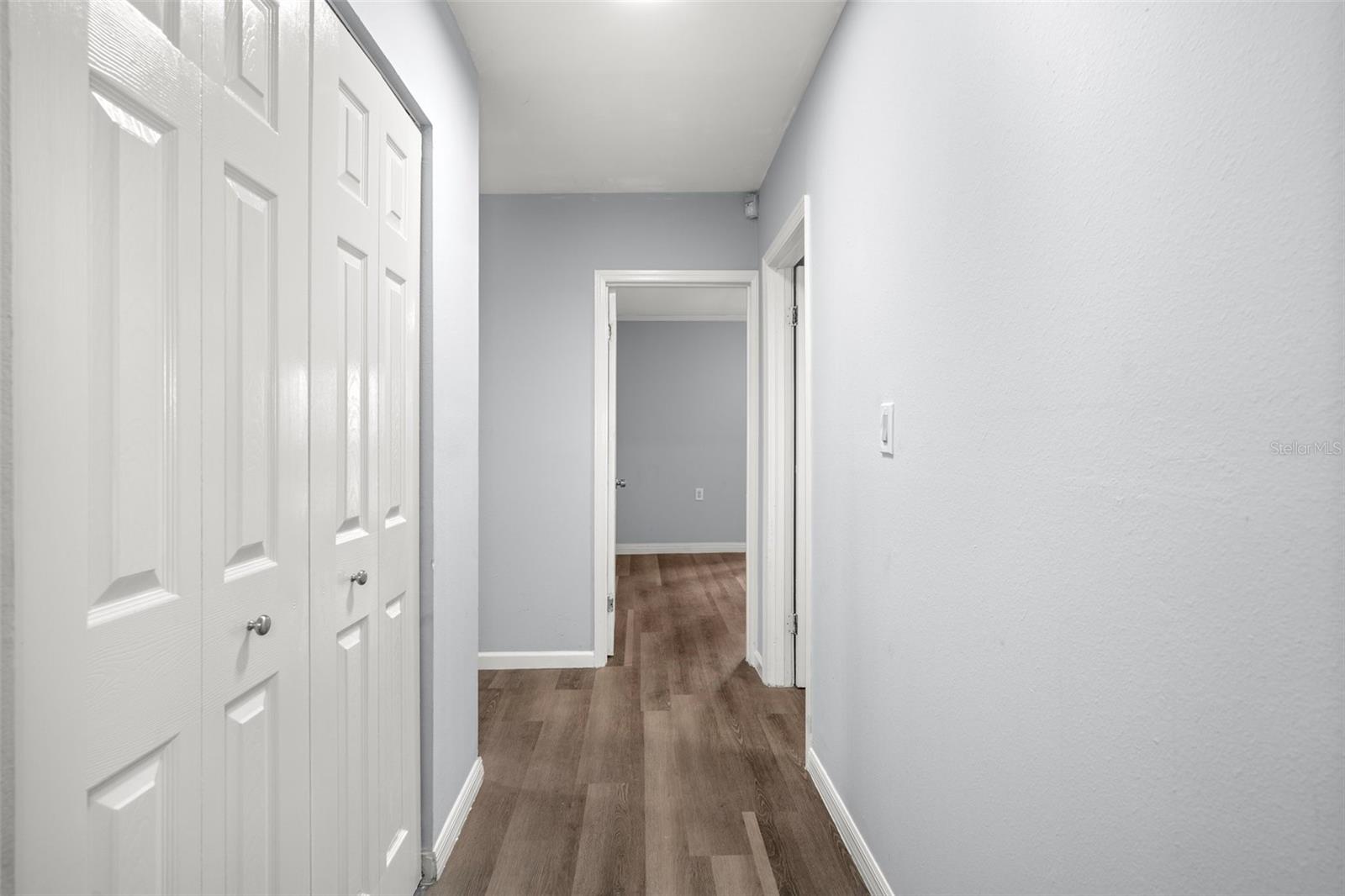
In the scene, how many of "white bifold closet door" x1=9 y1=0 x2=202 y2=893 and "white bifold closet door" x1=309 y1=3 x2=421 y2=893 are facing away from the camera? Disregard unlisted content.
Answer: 0

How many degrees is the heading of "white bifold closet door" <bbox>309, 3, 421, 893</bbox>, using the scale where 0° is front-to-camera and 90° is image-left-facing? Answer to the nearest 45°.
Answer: approximately 315°

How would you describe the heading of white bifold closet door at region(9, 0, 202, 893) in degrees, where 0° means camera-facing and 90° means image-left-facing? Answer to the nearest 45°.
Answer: approximately 315°

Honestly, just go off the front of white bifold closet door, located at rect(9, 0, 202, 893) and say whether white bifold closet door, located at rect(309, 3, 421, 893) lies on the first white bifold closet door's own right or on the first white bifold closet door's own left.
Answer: on the first white bifold closet door's own left

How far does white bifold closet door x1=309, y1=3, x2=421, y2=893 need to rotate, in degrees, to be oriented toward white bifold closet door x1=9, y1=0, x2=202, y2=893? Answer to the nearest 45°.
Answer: approximately 45° to its right
